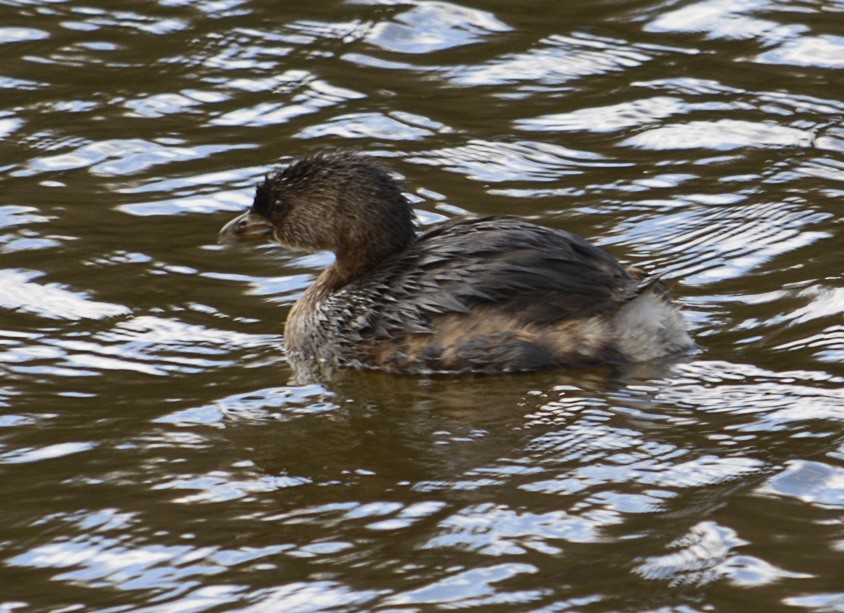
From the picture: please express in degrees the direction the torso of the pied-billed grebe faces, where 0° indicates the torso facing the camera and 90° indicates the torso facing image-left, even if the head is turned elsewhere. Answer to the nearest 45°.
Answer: approximately 90°
